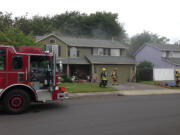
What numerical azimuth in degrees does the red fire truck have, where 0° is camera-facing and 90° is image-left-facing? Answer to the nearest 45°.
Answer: approximately 270°

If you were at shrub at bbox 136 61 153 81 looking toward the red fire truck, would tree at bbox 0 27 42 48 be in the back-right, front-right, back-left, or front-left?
front-right

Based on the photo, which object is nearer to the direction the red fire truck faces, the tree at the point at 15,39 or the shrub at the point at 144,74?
the shrub

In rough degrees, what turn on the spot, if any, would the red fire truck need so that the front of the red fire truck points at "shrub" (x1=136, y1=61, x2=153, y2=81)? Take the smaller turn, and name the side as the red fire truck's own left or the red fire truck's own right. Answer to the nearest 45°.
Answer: approximately 45° to the red fire truck's own left

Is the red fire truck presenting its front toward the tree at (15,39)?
no

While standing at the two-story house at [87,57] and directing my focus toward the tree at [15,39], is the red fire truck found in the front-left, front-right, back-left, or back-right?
front-left

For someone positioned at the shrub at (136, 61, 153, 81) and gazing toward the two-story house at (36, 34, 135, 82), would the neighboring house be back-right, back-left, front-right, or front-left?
back-right

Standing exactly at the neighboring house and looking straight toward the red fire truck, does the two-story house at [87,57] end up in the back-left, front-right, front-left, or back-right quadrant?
front-right

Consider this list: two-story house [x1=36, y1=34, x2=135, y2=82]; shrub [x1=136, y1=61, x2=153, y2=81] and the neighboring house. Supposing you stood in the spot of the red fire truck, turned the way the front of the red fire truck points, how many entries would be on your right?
0

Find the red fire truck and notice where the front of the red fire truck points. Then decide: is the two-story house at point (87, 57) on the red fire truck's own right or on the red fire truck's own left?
on the red fire truck's own left

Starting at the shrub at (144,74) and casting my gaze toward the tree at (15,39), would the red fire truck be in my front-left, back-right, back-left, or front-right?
front-left

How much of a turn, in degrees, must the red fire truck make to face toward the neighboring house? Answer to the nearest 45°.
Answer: approximately 45° to its left

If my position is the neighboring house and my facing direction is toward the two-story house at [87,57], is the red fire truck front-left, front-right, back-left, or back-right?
front-left
